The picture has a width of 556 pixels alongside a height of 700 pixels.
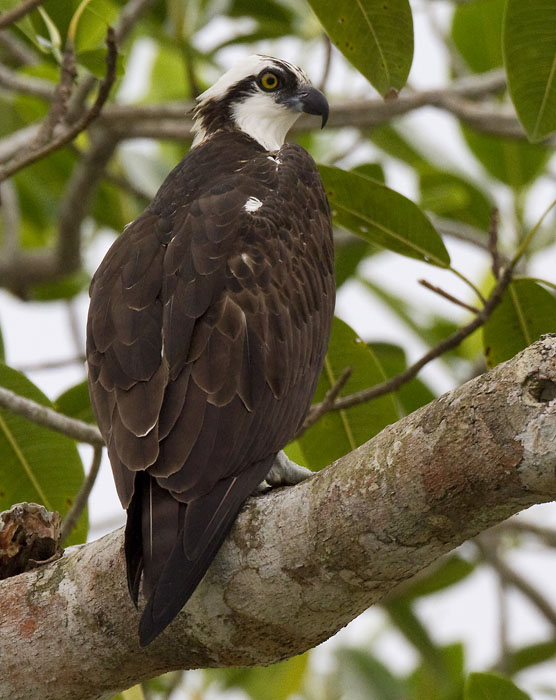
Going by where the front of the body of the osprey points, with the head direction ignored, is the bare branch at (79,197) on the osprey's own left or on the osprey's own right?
on the osprey's own left

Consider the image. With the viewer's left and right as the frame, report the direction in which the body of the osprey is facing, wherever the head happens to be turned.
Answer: facing away from the viewer and to the right of the viewer

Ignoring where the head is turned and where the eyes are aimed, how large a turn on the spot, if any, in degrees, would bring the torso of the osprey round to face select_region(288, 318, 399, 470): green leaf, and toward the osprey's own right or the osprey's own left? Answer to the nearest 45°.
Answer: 0° — it already faces it

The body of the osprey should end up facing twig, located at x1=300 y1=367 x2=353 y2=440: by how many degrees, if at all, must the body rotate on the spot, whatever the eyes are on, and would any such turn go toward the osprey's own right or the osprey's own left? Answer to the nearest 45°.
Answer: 0° — it already faces it

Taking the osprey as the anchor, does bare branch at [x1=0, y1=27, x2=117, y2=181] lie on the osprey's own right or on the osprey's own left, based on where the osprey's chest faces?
on the osprey's own left

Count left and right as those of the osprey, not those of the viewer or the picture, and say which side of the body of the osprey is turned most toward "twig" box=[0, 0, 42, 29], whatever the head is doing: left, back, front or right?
left

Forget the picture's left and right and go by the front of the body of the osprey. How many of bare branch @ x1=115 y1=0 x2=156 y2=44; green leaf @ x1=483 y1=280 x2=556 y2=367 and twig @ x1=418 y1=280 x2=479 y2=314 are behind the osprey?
0

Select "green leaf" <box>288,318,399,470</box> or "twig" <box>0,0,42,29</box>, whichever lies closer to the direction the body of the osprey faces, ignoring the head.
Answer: the green leaf
